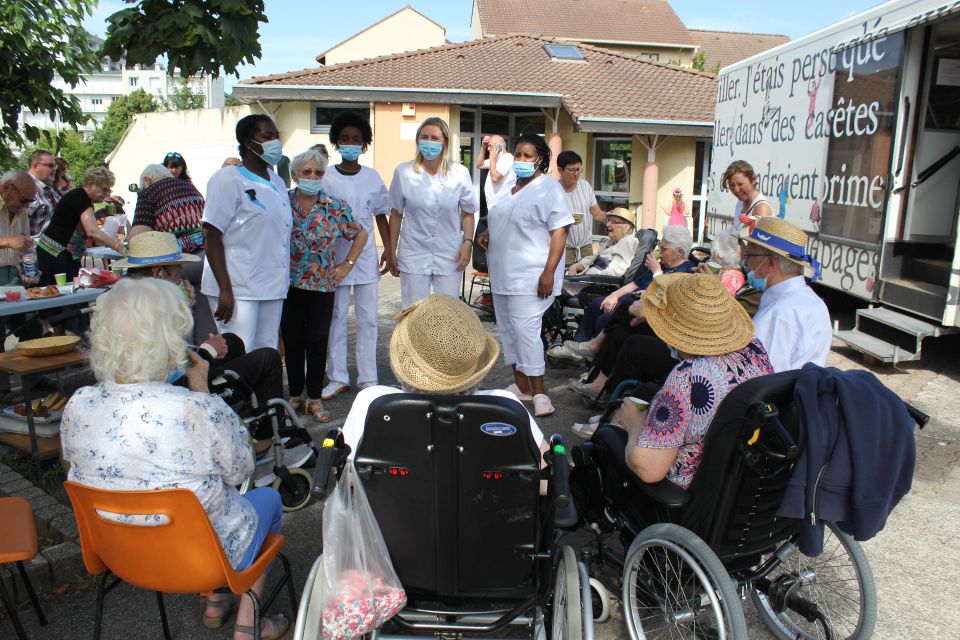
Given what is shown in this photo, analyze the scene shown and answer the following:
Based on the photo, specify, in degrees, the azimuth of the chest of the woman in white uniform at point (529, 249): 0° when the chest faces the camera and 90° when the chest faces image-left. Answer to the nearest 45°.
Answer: approximately 45°

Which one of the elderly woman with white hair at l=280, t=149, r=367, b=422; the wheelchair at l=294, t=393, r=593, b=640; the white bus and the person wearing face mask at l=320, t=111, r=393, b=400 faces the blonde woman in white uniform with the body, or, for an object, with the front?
the wheelchair

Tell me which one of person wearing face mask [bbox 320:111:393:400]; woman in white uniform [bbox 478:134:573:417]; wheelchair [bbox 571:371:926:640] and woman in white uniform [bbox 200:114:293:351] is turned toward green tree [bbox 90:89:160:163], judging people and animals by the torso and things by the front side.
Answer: the wheelchair

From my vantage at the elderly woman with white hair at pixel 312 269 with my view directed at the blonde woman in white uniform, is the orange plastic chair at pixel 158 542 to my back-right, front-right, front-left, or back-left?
back-right

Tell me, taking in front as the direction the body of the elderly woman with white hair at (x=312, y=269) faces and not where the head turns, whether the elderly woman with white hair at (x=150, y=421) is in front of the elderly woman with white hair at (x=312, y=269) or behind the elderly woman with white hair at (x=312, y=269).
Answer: in front

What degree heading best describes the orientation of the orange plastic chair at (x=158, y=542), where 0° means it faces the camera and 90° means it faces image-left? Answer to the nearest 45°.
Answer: approximately 225°

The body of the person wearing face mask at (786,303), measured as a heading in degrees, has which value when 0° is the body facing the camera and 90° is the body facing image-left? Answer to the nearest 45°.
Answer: approximately 135°

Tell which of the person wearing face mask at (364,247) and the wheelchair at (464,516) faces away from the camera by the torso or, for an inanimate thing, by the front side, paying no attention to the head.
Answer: the wheelchair

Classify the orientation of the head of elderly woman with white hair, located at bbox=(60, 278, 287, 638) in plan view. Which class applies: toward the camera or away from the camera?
away from the camera

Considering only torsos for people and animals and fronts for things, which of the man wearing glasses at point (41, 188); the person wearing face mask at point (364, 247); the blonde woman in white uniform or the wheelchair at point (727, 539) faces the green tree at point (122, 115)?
the wheelchair

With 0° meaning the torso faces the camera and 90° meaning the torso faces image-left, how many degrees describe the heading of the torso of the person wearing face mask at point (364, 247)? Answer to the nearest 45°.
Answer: approximately 0°
